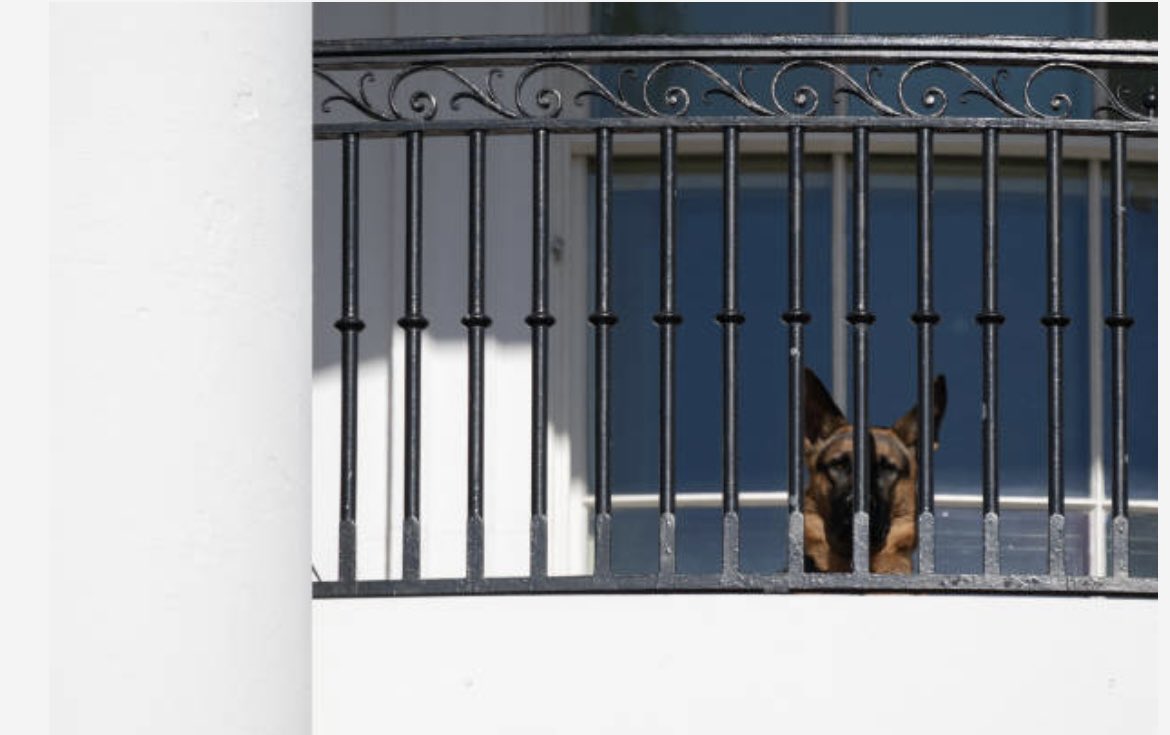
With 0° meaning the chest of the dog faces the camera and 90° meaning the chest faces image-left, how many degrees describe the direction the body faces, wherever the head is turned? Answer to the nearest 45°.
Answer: approximately 0°
